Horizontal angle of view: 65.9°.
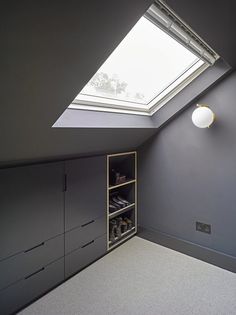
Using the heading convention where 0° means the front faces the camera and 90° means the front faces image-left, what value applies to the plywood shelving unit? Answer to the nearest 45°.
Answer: approximately 315°

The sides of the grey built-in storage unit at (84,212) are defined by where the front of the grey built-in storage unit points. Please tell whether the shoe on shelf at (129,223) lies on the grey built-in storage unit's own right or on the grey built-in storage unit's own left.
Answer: on the grey built-in storage unit's own left

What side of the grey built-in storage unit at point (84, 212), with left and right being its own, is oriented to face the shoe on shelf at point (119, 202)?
left

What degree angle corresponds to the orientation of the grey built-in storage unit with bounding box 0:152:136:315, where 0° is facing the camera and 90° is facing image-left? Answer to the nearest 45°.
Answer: approximately 315°

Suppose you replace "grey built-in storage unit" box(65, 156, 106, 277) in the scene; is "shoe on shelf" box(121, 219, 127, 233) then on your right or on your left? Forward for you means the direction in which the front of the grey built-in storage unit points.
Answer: on your left

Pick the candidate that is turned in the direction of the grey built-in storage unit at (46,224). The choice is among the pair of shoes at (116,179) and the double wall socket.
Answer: the double wall socket

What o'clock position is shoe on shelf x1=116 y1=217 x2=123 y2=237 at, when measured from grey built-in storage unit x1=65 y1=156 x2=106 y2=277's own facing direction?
The shoe on shelf is roughly at 9 o'clock from the grey built-in storage unit.

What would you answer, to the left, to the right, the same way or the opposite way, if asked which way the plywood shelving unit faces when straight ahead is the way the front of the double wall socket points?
to the left

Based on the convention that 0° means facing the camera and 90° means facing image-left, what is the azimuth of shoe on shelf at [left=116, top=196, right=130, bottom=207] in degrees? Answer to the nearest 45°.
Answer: approximately 315°
